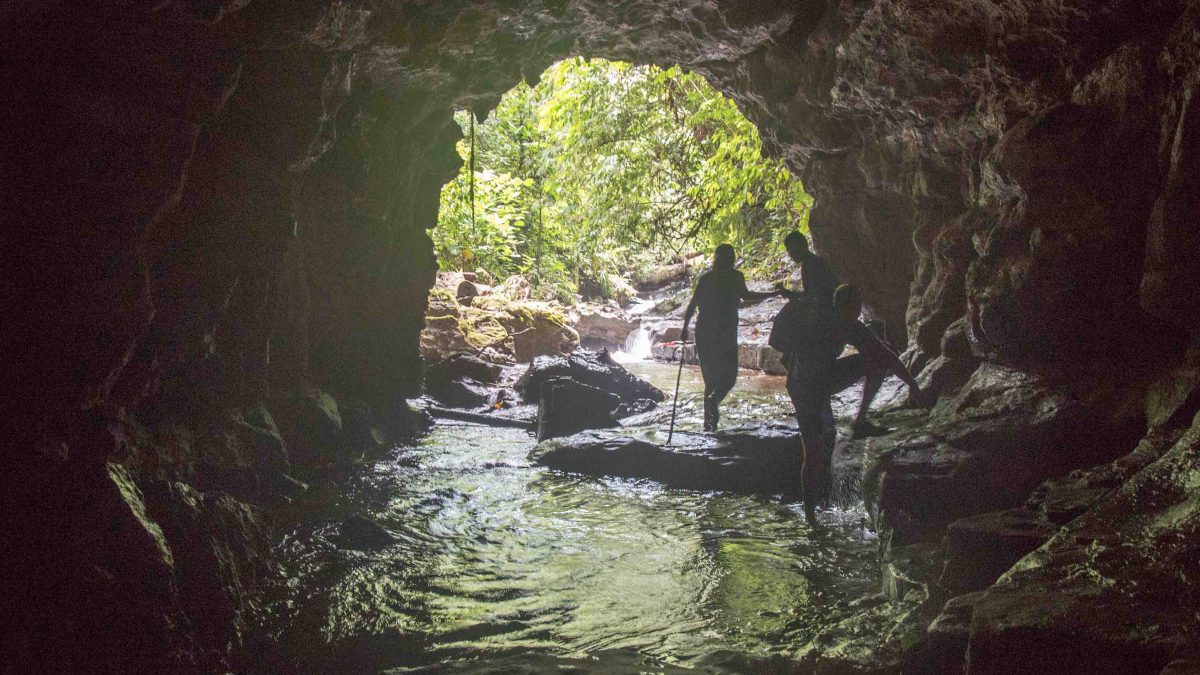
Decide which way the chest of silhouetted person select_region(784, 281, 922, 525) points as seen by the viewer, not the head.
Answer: to the viewer's right

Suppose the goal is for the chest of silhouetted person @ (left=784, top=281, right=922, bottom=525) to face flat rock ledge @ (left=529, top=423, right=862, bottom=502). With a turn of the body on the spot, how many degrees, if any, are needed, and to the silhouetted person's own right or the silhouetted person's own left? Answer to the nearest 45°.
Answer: approximately 135° to the silhouetted person's own left

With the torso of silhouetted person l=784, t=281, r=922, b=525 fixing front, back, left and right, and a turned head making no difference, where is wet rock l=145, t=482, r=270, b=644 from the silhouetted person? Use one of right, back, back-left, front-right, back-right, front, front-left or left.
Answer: back-right

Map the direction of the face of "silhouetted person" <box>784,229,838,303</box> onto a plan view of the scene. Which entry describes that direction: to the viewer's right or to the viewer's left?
to the viewer's left

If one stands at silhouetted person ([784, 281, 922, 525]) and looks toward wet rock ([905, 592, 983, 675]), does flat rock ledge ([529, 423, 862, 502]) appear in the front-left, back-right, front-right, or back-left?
back-right

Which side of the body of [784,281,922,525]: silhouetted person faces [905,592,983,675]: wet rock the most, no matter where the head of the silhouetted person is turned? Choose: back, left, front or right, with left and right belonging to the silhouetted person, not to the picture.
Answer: right

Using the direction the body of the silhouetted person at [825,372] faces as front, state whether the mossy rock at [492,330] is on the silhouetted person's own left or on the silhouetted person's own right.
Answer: on the silhouetted person's own left
